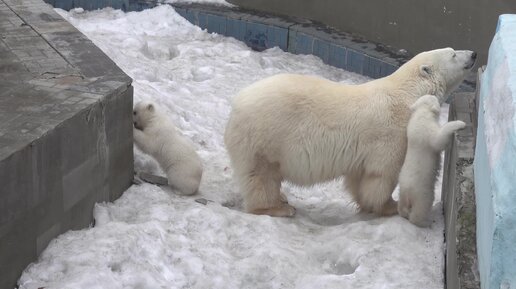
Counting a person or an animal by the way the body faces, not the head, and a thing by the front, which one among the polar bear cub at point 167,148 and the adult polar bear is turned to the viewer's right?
the adult polar bear

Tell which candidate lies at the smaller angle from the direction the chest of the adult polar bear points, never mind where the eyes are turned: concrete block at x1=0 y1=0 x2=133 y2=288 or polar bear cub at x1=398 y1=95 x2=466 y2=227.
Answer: the polar bear cub

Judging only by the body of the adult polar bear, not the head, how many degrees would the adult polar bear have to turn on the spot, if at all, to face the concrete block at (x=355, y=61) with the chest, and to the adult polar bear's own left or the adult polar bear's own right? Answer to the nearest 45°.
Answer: approximately 90° to the adult polar bear's own left

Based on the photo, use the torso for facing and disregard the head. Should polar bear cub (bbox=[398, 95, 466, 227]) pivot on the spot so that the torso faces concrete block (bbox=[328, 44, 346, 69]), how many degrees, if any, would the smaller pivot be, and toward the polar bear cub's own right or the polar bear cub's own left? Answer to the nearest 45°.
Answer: approximately 45° to the polar bear cub's own left

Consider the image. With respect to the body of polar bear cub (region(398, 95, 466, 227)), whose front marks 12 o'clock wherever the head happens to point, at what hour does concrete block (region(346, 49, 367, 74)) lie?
The concrete block is roughly at 10 o'clock from the polar bear cub.

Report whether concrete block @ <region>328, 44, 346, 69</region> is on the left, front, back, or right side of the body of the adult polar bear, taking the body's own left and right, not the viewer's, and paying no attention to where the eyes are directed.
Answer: left

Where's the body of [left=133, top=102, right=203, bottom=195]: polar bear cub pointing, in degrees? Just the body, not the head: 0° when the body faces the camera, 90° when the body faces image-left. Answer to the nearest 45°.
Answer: approximately 90°

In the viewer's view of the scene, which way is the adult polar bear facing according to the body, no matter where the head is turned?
to the viewer's right

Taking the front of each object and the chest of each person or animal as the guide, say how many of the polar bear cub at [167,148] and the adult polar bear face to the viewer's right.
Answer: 1

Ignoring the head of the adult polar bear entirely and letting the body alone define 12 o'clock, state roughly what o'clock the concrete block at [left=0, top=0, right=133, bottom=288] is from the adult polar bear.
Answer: The concrete block is roughly at 5 o'clock from the adult polar bear.

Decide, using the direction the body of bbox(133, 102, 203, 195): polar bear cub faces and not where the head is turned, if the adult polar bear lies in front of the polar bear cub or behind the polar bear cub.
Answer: behind

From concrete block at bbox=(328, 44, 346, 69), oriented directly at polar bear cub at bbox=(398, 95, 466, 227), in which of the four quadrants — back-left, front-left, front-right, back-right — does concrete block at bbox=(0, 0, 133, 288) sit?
front-right

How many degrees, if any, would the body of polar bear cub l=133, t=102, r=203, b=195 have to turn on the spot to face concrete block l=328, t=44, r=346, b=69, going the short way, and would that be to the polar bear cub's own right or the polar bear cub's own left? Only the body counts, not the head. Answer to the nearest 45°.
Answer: approximately 135° to the polar bear cub's own right

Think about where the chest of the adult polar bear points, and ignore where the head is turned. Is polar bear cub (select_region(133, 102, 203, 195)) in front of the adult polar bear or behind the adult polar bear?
behind

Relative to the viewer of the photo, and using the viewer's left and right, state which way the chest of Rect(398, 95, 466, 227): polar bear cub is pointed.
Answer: facing away from the viewer and to the right of the viewer

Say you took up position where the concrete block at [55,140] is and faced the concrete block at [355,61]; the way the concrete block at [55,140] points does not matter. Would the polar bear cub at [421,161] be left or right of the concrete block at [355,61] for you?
right
